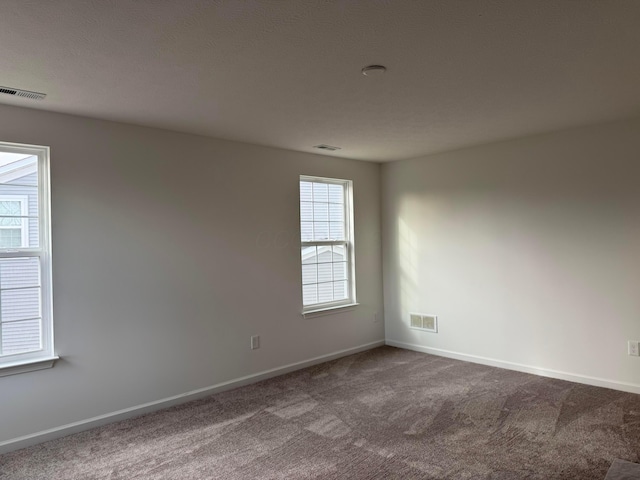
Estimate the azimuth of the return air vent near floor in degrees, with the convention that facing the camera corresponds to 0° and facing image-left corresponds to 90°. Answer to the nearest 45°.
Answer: approximately 45°

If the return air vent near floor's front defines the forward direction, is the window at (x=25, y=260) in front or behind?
in front

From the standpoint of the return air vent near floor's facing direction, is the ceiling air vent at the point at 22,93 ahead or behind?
ahead

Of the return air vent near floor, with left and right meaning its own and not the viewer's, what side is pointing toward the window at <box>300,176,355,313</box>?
front

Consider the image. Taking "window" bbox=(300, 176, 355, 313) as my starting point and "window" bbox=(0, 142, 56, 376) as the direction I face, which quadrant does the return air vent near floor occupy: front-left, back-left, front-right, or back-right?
back-left
